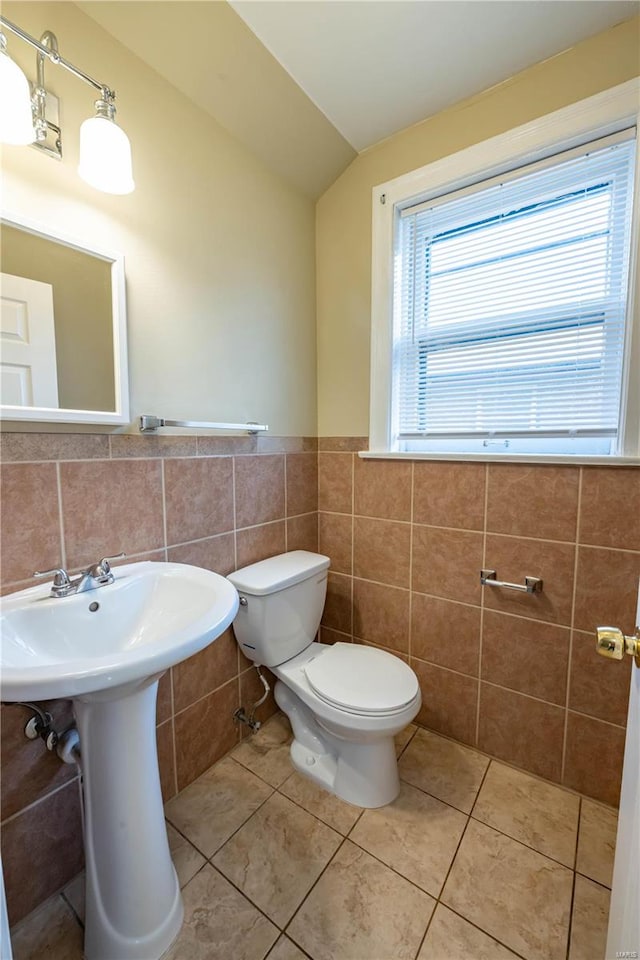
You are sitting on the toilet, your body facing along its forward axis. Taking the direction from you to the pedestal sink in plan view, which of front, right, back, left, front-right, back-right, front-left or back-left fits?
right

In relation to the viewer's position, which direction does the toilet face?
facing the viewer and to the right of the viewer

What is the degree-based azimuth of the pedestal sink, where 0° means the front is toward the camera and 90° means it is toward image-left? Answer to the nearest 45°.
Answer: approximately 315°

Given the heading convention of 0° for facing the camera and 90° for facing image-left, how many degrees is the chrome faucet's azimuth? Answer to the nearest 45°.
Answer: approximately 315°

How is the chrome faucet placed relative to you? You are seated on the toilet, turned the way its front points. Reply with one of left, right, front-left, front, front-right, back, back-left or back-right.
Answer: right

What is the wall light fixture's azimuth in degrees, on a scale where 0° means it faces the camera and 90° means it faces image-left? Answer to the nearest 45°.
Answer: approximately 315°

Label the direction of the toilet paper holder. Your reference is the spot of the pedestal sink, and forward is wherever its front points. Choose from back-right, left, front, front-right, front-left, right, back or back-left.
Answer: front-left

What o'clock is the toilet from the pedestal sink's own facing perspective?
The toilet is roughly at 10 o'clock from the pedestal sink.

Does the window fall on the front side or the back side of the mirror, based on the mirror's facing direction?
on the front side
